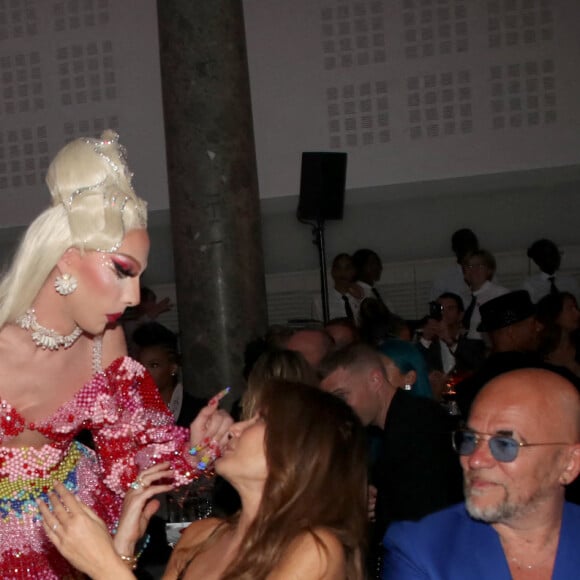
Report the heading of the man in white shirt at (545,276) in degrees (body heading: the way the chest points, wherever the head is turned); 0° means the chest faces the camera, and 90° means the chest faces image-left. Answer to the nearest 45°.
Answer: approximately 0°

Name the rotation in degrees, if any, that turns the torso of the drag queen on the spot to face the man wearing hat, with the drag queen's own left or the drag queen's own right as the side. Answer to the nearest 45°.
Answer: approximately 90° to the drag queen's own left

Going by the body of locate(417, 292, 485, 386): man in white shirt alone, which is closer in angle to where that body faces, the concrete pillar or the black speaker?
the concrete pillar

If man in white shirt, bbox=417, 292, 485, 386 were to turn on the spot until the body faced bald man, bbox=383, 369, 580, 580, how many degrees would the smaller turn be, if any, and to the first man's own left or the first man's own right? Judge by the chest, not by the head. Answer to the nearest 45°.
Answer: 0° — they already face them

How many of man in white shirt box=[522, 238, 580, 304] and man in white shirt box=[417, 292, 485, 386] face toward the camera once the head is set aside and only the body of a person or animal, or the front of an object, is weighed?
2
